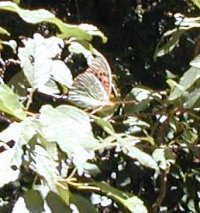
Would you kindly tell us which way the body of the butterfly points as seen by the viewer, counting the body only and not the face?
to the viewer's right
